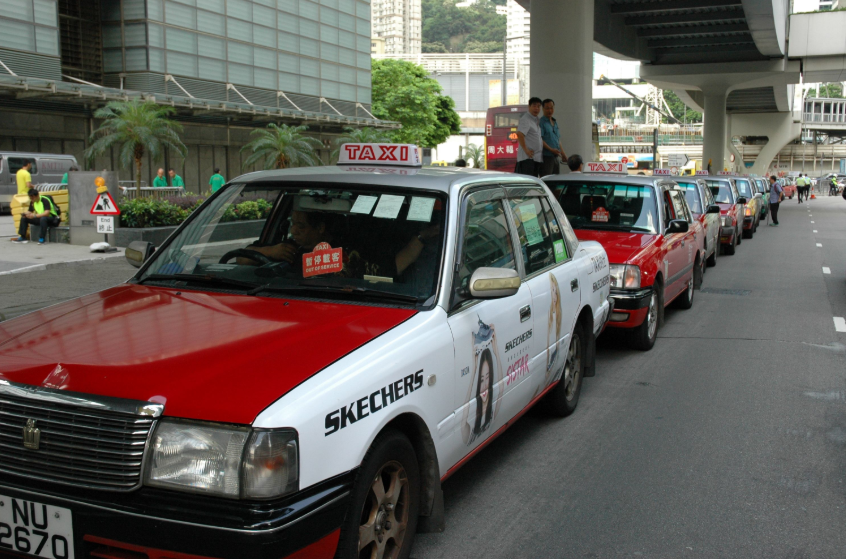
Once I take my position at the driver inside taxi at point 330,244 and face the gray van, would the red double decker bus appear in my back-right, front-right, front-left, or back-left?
front-right

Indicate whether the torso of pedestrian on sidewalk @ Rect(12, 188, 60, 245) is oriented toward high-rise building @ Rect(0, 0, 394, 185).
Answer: no

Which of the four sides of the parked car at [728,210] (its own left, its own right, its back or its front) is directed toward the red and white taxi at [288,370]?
front

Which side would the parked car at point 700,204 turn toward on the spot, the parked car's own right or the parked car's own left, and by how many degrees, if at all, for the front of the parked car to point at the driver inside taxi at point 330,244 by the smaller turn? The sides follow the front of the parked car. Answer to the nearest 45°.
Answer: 0° — it already faces them

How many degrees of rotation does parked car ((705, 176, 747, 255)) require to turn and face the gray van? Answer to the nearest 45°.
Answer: approximately 90° to its right

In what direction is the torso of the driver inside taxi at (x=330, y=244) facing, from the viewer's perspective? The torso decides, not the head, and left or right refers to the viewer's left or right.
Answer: facing the viewer and to the left of the viewer

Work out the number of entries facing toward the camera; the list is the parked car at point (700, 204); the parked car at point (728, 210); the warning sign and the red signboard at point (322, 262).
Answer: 4

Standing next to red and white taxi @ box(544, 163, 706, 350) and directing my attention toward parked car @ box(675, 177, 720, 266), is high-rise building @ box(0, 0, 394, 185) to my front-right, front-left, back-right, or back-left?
front-left

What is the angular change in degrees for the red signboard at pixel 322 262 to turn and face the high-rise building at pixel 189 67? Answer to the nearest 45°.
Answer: approximately 180°

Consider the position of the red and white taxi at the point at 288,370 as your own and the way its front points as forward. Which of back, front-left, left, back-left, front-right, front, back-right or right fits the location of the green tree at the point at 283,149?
back-right

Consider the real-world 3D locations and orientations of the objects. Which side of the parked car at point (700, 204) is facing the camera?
front

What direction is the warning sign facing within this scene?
toward the camera

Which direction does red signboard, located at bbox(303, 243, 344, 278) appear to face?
toward the camera

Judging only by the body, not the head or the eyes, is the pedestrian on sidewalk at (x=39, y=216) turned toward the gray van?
no

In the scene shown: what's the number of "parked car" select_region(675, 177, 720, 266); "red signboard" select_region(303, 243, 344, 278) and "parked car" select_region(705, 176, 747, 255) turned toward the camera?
3

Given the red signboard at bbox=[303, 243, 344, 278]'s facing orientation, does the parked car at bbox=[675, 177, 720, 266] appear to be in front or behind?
behind
